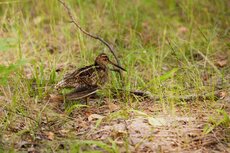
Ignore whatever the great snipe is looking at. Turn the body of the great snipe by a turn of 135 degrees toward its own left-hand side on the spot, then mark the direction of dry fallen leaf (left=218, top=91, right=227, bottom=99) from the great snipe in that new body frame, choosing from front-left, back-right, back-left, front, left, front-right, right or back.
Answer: back-right

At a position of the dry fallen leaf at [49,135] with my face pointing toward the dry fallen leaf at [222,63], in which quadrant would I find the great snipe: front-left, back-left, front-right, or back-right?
front-left

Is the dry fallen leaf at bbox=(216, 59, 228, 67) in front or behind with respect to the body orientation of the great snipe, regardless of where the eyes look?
in front

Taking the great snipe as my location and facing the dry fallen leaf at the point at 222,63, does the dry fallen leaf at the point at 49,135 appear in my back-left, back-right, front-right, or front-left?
back-right

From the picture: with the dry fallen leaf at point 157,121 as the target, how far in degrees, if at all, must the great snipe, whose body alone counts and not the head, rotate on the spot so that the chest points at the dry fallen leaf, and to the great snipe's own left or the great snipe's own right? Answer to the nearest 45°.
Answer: approximately 45° to the great snipe's own right

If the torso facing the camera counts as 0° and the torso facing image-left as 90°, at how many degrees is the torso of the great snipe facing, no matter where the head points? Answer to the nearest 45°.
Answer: approximately 270°

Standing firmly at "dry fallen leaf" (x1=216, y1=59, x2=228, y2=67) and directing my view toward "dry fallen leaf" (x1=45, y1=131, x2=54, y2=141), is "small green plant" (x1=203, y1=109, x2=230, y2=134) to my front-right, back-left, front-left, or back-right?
front-left

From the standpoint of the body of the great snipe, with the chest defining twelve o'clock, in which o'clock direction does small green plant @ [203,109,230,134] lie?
The small green plant is roughly at 1 o'clock from the great snipe.

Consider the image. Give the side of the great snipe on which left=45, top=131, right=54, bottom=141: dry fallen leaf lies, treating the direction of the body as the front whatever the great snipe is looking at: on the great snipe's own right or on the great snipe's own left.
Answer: on the great snipe's own right
